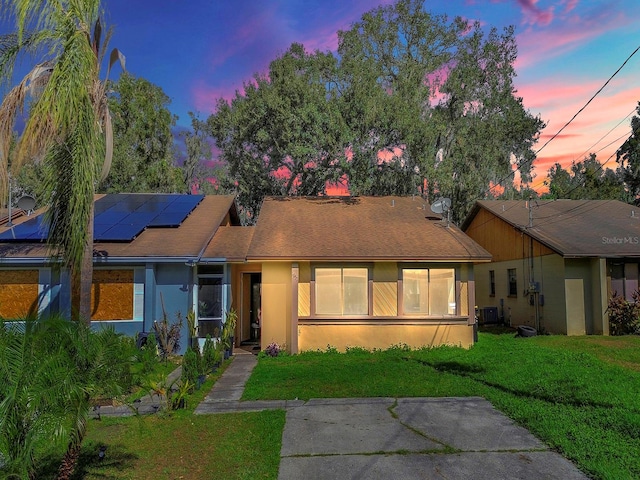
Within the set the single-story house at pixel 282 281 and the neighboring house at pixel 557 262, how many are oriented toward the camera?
2

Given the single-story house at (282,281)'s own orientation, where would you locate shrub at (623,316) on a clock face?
The shrub is roughly at 9 o'clock from the single-story house.

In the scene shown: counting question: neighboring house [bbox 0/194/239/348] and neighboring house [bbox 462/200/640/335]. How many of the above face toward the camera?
2

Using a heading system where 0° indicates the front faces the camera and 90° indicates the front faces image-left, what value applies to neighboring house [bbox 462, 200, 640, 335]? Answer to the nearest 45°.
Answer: approximately 0°

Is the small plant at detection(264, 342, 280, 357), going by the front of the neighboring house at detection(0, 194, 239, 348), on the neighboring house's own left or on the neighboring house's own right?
on the neighboring house's own left

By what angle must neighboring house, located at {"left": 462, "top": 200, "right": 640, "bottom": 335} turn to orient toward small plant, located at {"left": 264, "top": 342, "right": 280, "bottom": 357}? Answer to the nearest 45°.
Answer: approximately 45° to its right

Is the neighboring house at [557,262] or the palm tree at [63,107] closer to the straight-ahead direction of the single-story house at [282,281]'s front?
the palm tree

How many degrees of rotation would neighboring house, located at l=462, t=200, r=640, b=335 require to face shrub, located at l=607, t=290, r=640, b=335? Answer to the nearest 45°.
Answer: approximately 45° to its left
